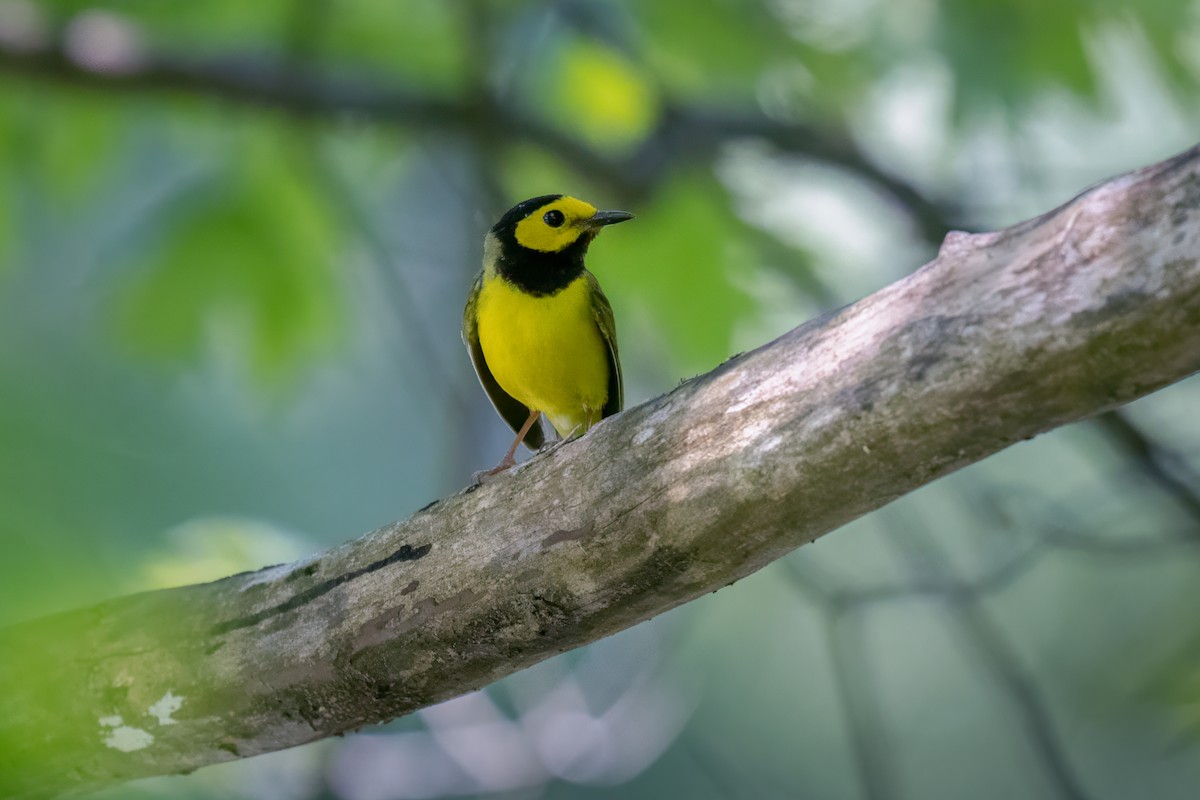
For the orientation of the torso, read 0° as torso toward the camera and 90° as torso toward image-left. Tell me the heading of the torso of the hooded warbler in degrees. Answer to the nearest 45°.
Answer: approximately 0°

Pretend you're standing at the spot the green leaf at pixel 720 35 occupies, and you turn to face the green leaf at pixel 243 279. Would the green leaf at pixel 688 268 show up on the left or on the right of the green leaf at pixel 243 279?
right

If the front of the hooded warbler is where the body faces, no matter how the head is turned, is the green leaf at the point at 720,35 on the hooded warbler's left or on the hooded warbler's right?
on the hooded warbler's left

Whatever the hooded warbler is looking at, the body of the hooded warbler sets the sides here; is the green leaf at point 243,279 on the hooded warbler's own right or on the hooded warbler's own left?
on the hooded warbler's own right

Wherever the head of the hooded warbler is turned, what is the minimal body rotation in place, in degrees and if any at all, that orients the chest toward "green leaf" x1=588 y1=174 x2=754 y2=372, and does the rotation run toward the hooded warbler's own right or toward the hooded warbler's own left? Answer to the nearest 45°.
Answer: approximately 135° to the hooded warbler's own left
